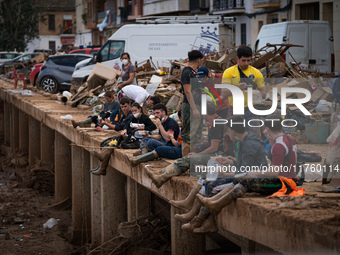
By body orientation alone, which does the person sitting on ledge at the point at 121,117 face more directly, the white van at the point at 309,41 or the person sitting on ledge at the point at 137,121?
the person sitting on ledge

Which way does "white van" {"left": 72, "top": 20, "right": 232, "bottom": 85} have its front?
to the viewer's left

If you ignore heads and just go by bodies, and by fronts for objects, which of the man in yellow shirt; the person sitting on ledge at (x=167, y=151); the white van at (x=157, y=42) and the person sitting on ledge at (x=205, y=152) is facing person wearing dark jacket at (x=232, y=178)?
the man in yellow shirt

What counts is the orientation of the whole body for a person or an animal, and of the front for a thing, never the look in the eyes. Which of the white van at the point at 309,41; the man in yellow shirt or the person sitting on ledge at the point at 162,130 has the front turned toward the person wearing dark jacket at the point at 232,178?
the man in yellow shirt

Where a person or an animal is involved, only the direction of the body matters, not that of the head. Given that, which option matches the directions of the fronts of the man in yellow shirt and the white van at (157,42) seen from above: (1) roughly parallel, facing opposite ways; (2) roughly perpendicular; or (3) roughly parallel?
roughly perpendicular

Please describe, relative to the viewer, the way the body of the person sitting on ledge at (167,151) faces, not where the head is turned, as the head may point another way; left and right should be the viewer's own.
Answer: facing to the left of the viewer

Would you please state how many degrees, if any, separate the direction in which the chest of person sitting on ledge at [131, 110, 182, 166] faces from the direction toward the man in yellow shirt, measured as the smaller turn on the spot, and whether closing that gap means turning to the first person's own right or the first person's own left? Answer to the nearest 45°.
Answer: approximately 135° to the first person's own left

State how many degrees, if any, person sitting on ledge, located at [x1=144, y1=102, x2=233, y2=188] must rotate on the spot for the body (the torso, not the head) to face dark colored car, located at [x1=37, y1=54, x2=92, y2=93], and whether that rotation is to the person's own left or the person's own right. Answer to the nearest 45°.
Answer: approximately 90° to the person's own right

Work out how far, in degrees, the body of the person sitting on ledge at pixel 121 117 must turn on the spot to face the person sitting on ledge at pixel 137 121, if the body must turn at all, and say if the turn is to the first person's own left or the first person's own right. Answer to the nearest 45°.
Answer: approximately 45° to the first person's own left
